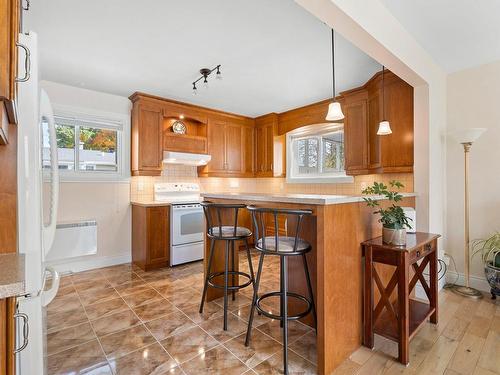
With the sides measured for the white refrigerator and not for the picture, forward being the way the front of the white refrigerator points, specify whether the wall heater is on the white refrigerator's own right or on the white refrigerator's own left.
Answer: on the white refrigerator's own left

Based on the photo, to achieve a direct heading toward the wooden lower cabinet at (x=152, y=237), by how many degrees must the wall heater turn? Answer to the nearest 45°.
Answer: approximately 45° to its left

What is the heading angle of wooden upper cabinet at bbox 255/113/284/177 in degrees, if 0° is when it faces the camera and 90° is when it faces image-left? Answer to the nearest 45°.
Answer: approximately 45°

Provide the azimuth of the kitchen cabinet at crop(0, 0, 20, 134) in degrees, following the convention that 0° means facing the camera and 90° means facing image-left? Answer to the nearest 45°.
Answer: approximately 270°

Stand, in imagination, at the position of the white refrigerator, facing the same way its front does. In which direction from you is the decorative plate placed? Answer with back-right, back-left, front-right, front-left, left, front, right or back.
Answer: front-left

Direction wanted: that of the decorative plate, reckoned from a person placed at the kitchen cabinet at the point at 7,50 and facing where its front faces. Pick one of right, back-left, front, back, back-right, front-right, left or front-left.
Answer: front-left

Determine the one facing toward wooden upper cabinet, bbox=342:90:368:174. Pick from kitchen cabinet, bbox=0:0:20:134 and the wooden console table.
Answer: the kitchen cabinet

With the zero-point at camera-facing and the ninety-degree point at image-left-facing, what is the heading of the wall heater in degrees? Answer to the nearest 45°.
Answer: approximately 315°

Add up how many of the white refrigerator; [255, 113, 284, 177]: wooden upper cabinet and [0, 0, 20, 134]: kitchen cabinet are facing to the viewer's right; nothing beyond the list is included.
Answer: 2

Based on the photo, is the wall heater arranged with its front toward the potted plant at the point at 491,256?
yes

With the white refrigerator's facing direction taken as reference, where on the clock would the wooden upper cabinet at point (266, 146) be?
The wooden upper cabinet is roughly at 11 o'clock from the white refrigerator.
